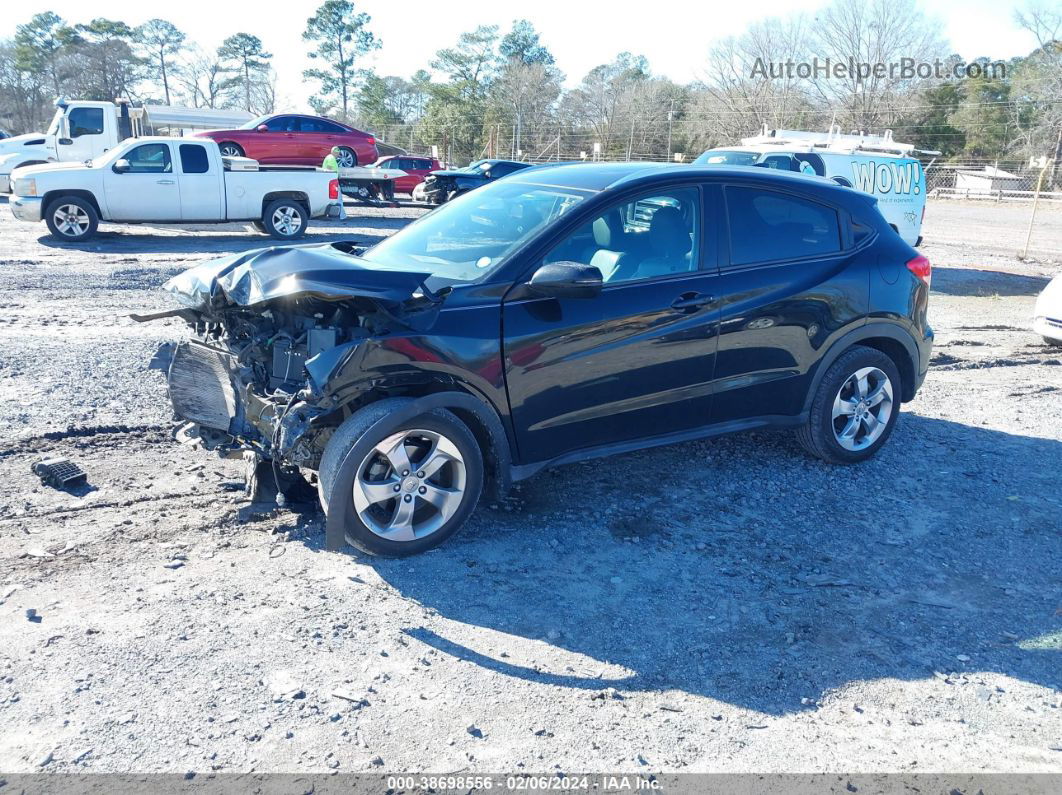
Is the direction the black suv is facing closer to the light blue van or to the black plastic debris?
the black plastic debris

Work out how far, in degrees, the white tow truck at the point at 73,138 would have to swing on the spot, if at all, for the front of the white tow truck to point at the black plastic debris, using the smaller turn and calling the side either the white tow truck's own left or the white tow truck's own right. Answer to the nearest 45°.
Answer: approximately 90° to the white tow truck's own left

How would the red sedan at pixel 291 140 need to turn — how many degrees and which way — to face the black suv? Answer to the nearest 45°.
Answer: approximately 90° to its left

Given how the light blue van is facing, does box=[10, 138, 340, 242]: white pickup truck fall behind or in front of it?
in front

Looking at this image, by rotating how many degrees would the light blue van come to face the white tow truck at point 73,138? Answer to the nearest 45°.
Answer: approximately 45° to its right

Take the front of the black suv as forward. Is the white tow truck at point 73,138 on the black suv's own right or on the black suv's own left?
on the black suv's own right

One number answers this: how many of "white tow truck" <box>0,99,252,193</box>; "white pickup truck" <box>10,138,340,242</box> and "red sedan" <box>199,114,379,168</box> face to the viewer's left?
3

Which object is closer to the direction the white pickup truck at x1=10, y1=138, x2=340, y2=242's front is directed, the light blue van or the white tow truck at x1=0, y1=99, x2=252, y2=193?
the white tow truck

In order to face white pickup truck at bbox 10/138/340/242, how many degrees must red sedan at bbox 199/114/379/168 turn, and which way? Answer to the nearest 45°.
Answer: approximately 90° to its left

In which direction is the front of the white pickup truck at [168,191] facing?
to the viewer's left

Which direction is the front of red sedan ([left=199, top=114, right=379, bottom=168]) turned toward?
to the viewer's left

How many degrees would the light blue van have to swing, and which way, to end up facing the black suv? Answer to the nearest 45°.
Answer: approximately 45° to its left

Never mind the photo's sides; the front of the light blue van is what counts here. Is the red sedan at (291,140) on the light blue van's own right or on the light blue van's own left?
on the light blue van's own right

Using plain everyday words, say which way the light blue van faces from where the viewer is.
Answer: facing the viewer and to the left of the viewer

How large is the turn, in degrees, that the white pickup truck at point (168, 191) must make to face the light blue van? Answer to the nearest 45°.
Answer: approximately 180°

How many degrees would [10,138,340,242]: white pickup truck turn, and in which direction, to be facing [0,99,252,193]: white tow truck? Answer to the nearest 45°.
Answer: approximately 90° to its right

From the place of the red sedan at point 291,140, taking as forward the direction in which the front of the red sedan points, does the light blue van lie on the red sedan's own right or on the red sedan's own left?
on the red sedan's own left
